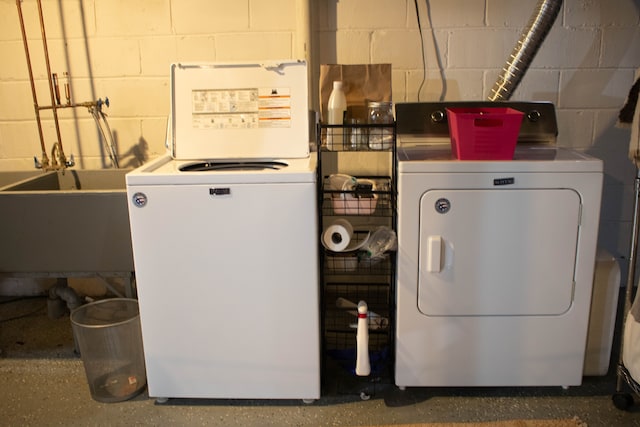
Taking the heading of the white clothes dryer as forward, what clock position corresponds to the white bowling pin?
The white bowling pin is roughly at 2 o'clock from the white clothes dryer.

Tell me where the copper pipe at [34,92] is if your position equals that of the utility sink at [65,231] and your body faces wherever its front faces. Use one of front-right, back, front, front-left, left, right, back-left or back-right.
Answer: back

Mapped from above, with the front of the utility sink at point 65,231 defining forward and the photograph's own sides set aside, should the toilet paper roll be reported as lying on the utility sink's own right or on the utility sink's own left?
on the utility sink's own left

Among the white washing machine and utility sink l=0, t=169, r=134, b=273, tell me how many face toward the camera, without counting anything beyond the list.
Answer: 2

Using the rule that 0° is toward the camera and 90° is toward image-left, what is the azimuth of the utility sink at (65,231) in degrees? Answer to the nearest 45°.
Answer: approximately 0°

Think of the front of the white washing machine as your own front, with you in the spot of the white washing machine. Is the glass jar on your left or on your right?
on your left

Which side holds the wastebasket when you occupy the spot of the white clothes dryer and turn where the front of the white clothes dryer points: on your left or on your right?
on your right

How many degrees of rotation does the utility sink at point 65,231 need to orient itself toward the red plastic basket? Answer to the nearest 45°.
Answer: approximately 45° to its left

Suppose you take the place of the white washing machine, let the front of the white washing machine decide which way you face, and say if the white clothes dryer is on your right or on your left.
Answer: on your left

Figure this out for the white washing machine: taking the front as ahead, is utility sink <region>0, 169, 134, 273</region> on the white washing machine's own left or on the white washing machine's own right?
on the white washing machine's own right

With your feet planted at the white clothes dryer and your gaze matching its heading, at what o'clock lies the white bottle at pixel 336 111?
The white bottle is roughly at 3 o'clock from the white clothes dryer.

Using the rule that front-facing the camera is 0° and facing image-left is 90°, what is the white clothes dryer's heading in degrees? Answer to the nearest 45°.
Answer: approximately 0°
